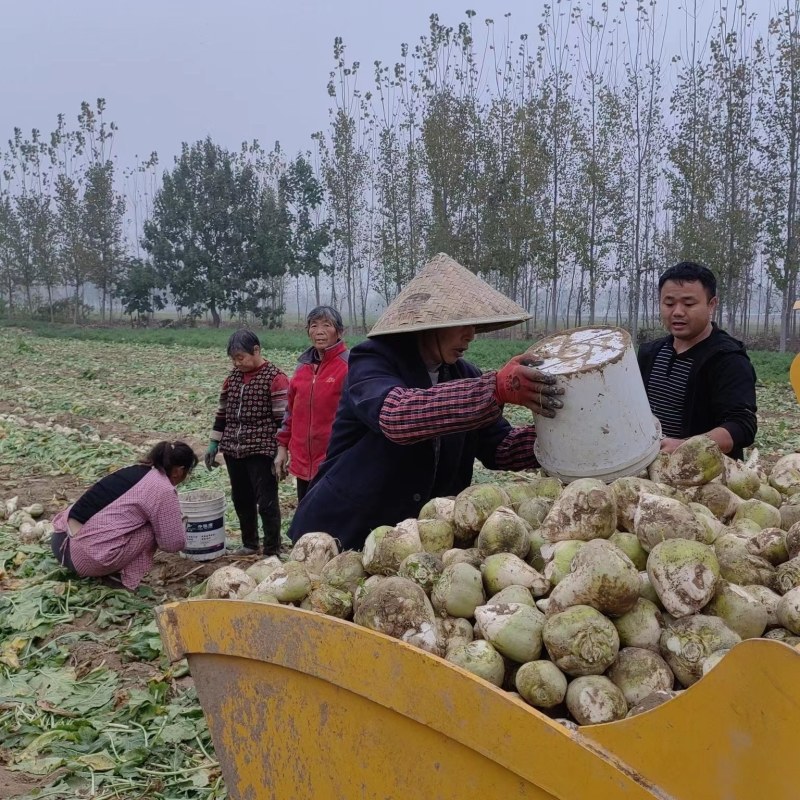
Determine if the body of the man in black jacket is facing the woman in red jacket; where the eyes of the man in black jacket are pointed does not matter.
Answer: no

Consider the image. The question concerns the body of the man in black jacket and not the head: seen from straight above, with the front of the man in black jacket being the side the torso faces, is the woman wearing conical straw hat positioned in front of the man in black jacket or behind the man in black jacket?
in front

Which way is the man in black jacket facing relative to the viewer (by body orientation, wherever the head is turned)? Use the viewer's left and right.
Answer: facing the viewer and to the left of the viewer

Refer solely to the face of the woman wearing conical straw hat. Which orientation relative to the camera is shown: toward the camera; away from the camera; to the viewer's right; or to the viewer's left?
to the viewer's right

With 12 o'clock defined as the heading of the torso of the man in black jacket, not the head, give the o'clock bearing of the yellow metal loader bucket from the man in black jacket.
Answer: The yellow metal loader bucket is roughly at 11 o'clock from the man in black jacket.

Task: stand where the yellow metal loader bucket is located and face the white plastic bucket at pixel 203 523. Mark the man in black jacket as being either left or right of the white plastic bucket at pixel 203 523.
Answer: right

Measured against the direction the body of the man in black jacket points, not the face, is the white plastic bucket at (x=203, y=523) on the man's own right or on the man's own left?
on the man's own right
